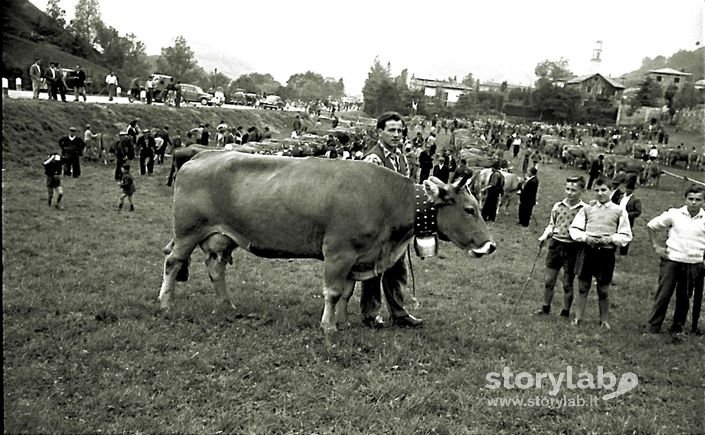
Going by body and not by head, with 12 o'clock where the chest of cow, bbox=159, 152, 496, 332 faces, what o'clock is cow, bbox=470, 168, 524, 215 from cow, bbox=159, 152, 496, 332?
cow, bbox=470, 168, 524, 215 is roughly at 10 o'clock from cow, bbox=159, 152, 496, 332.

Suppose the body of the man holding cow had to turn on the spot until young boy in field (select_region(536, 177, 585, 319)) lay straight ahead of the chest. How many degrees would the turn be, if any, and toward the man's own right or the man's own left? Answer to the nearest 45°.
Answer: approximately 90° to the man's own left

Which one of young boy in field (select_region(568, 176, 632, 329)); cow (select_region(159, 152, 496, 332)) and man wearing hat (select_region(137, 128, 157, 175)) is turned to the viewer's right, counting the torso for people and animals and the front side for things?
the cow

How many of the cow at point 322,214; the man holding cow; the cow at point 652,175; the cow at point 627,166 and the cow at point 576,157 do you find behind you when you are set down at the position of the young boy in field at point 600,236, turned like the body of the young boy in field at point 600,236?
3

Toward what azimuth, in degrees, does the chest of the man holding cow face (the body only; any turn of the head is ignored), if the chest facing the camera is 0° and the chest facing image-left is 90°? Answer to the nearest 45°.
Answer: approximately 315°

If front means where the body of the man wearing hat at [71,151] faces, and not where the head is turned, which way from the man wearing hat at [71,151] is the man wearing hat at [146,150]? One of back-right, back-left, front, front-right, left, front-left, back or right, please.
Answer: back-left

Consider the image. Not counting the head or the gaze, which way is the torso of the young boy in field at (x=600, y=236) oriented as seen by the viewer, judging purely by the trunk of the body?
toward the camera

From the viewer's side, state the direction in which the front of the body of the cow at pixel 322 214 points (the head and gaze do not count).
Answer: to the viewer's right

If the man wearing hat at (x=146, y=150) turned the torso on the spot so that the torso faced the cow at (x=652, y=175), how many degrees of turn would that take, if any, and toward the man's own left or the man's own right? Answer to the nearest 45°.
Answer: approximately 90° to the man's own left

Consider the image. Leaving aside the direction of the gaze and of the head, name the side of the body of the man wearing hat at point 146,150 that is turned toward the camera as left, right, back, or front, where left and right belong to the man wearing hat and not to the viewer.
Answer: front

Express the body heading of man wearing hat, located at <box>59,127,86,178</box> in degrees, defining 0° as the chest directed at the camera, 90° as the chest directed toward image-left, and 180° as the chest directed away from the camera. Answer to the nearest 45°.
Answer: approximately 0°

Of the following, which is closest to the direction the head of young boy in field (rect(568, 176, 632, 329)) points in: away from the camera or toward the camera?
toward the camera

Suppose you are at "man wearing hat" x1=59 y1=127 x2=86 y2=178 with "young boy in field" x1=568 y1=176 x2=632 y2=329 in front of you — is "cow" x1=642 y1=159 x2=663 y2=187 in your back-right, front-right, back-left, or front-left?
front-left

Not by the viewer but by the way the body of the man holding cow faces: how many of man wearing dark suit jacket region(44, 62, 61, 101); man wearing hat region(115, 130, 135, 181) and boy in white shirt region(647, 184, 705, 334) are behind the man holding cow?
2

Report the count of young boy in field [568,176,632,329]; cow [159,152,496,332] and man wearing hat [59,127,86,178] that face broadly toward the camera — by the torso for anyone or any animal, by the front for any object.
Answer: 2

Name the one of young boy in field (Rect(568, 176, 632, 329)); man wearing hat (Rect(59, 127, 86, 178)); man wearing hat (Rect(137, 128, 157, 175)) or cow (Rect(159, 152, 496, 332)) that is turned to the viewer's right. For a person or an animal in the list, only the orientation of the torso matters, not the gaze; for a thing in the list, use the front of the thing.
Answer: the cow

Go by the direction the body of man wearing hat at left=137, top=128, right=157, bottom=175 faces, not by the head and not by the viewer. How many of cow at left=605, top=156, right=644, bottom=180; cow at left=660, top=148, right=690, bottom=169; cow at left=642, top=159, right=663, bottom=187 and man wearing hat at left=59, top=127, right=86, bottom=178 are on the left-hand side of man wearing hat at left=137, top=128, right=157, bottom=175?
3

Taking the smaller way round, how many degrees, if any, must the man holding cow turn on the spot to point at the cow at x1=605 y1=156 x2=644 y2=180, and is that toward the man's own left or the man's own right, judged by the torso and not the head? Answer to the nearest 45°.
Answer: approximately 90° to the man's own left
